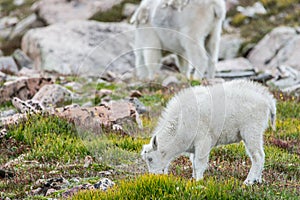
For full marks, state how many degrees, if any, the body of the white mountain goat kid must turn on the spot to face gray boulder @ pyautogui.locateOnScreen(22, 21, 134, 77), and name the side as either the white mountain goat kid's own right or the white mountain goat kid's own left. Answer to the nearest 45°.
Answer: approximately 90° to the white mountain goat kid's own right

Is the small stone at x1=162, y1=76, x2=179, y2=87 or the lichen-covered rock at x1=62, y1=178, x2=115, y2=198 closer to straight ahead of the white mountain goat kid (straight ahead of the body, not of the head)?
the lichen-covered rock

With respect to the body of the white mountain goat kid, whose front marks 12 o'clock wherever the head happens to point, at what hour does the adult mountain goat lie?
The adult mountain goat is roughly at 3 o'clock from the white mountain goat kid.

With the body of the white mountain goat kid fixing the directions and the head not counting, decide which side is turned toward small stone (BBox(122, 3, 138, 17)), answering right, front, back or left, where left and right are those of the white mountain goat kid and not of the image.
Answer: right

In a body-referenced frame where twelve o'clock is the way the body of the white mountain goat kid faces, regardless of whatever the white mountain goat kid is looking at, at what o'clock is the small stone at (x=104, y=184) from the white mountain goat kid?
The small stone is roughly at 11 o'clock from the white mountain goat kid.

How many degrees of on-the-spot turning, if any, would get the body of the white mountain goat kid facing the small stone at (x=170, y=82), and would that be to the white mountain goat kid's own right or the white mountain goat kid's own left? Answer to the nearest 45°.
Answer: approximately 90° to the white mountain goat kid's own right

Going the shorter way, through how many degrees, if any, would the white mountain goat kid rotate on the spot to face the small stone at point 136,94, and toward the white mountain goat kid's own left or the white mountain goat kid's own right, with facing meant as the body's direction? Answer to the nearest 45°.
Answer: approximately 90° to the white mountain goat kid's own right

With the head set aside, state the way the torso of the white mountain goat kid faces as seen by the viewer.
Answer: to the viewer's left

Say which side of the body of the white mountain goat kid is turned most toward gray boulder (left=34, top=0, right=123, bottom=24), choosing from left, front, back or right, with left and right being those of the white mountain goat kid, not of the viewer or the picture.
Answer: right

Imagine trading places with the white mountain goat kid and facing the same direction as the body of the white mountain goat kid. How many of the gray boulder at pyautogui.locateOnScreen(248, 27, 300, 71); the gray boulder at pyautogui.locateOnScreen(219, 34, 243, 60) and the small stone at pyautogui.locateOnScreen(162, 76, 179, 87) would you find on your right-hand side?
3

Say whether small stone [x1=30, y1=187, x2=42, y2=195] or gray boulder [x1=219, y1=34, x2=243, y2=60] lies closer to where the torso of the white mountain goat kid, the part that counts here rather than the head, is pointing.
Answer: the small stone

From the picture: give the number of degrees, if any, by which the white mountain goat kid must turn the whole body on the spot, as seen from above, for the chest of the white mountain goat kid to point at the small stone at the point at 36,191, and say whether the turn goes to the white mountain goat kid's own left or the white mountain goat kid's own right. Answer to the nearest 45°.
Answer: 0° — it already faces it
